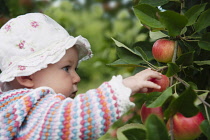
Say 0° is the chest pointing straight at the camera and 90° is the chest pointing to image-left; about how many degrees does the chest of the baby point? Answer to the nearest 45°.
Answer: approximately 270°

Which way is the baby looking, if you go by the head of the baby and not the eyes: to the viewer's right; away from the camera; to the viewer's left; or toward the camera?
to the viewer's right
